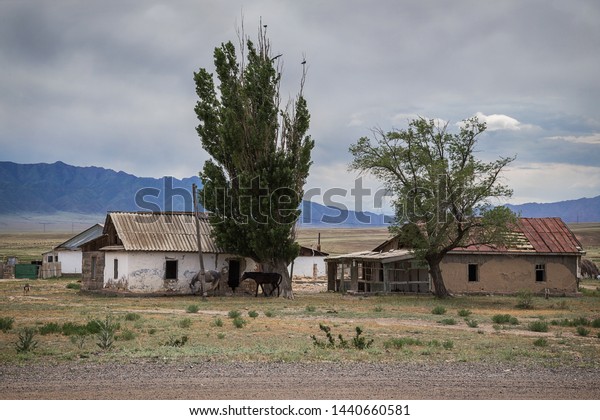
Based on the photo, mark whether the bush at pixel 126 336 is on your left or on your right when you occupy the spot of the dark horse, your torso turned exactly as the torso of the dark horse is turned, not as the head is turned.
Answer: on your left

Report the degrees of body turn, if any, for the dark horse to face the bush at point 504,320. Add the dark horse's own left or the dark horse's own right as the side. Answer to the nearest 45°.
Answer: approximately 135° to the dark horse's own left

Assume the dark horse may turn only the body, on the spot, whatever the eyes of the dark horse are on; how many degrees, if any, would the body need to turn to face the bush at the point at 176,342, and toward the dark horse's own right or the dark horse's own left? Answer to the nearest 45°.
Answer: approximately 90° to the dark horse's own left

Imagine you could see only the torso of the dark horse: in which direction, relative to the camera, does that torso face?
to the viewer's left

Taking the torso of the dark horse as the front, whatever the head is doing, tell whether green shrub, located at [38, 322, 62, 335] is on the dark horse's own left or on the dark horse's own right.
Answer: on the dark horse's own left

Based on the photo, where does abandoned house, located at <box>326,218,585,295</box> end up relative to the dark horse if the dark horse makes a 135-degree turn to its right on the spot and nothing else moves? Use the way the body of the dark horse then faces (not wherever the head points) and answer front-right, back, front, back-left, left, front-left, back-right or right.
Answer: front-right

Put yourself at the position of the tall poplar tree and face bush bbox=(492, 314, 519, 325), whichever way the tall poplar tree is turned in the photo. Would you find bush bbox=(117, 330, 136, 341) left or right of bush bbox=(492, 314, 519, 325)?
right
